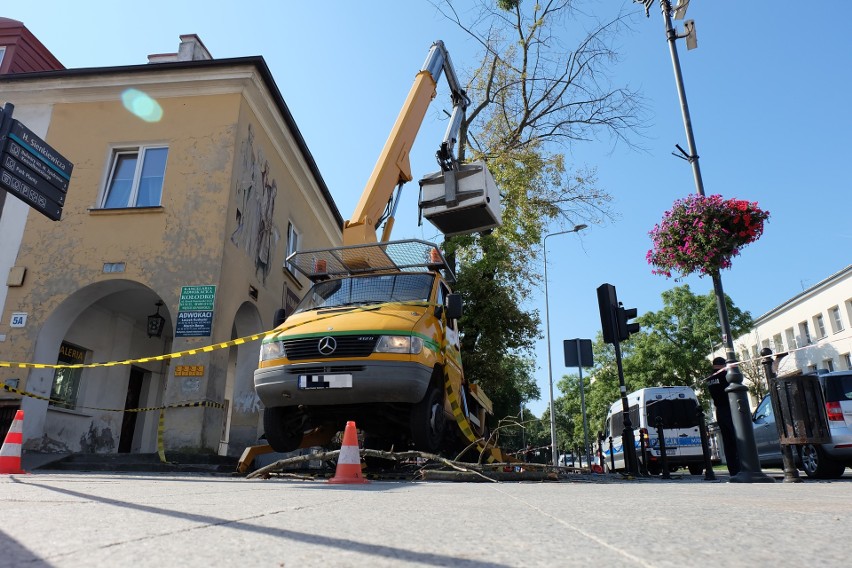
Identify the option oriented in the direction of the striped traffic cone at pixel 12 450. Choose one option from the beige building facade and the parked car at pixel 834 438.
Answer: the beige building facade

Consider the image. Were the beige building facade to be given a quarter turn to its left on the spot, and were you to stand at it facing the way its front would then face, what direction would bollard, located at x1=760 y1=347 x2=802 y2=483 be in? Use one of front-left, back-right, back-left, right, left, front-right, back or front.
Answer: front-right

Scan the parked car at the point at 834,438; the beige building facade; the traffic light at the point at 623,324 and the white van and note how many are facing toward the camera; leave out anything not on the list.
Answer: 1

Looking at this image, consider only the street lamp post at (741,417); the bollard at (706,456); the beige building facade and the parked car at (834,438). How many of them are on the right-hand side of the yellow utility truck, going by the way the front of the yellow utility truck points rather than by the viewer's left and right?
1

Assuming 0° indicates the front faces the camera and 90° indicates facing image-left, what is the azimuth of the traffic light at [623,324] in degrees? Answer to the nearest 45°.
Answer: approximately 270°

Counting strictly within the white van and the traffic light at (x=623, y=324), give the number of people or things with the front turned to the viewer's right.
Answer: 1

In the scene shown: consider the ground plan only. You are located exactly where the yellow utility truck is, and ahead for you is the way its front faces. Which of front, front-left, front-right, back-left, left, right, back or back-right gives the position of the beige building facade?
right

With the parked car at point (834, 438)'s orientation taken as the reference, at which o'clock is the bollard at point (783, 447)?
The bollard is roughly at 8 o'clock from the parked car.
